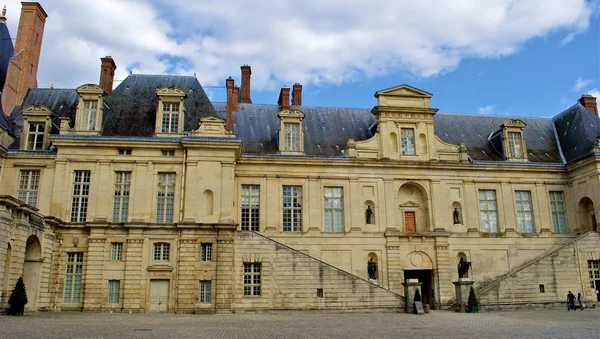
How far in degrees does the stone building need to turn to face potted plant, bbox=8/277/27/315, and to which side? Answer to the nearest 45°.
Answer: approximately 45° to its right

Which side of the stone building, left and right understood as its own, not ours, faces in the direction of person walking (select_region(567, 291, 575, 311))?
left

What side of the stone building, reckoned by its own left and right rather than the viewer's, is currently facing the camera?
front

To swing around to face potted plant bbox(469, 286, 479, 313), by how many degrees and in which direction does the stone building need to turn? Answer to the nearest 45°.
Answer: approximately 90° to its left
